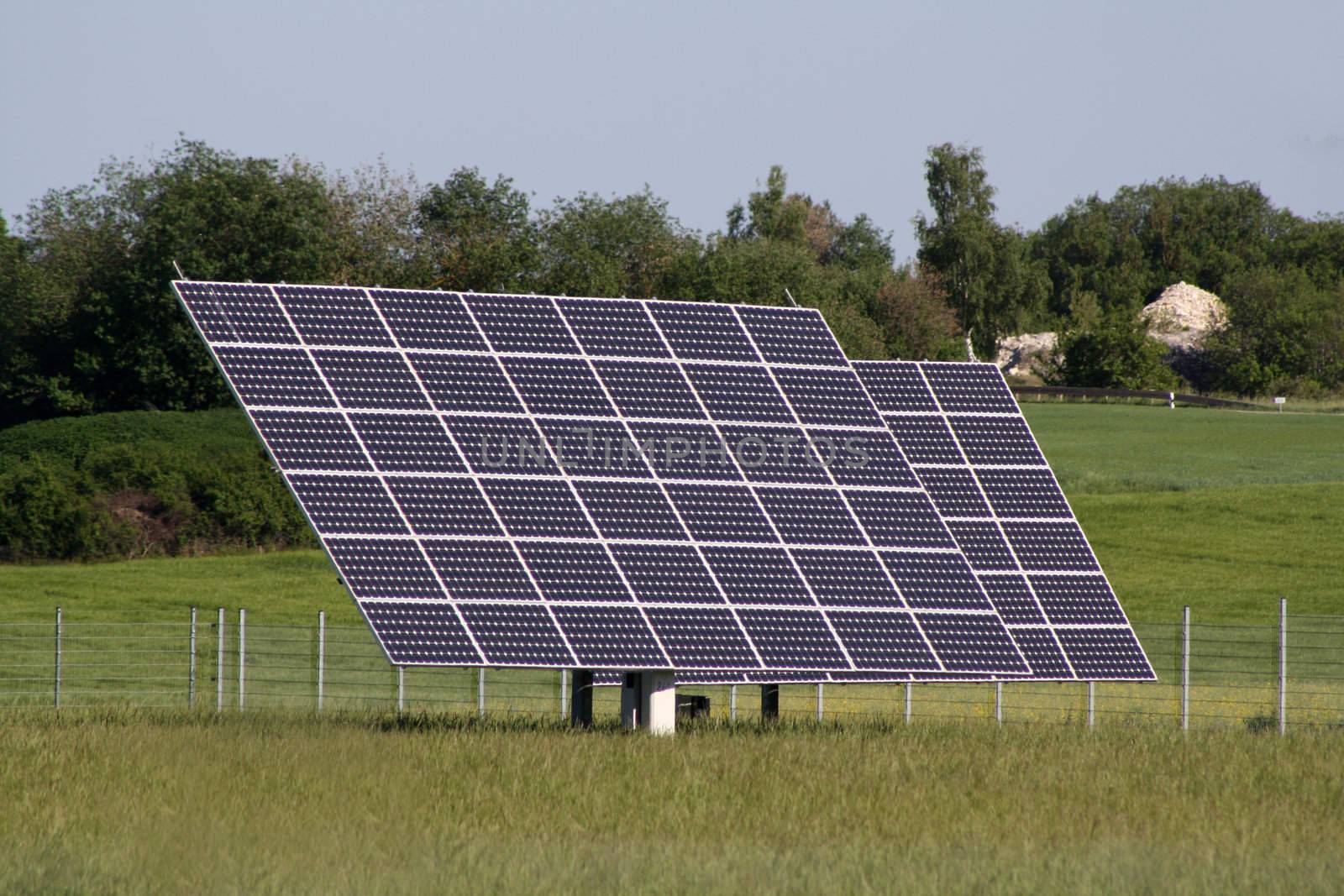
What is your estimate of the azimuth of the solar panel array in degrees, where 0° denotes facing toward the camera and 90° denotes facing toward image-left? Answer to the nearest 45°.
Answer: approximately 315°

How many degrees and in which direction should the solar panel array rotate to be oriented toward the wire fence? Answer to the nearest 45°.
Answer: approximately 135° to its left
